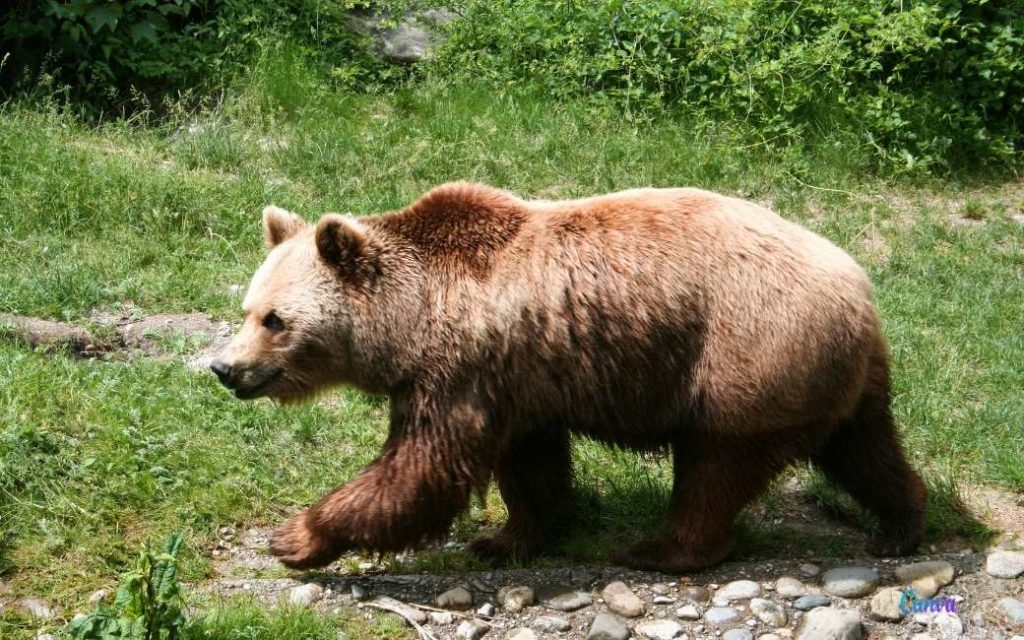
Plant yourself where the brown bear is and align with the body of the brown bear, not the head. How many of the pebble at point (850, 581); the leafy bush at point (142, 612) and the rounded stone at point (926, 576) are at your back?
2

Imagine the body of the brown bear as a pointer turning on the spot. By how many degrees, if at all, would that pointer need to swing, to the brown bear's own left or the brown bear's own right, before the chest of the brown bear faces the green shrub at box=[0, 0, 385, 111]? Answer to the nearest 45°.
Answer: approximately 45° to the brown bear's own right

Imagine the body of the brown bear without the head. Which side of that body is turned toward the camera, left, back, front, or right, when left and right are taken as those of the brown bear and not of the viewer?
left

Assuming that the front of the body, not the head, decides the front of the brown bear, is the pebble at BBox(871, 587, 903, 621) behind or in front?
behind

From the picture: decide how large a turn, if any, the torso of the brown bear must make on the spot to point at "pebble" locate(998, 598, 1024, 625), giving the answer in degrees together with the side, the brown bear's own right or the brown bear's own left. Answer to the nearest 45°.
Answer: approximately 180°

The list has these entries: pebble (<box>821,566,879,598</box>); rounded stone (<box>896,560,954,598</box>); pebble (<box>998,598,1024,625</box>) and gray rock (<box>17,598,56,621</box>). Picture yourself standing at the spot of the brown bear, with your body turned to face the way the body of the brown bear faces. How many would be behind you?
3

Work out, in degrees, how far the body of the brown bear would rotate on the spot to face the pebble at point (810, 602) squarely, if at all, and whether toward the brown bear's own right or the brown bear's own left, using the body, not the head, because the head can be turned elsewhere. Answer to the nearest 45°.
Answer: approximately 180°

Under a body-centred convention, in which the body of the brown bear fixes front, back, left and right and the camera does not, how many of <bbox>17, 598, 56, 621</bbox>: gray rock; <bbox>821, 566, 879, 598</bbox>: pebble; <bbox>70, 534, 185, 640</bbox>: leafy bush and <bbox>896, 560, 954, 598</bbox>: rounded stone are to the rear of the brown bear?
2
